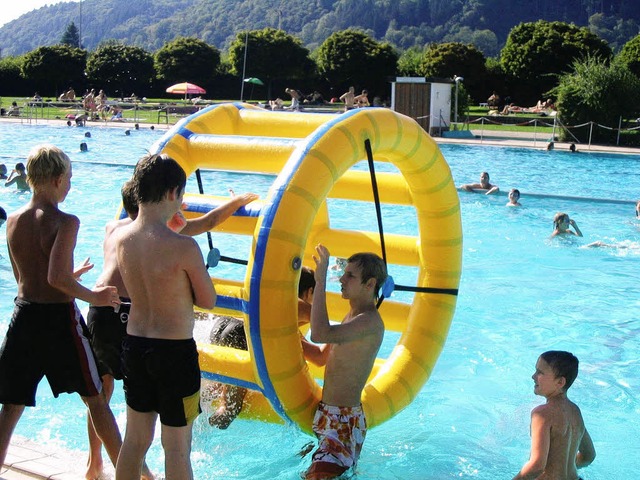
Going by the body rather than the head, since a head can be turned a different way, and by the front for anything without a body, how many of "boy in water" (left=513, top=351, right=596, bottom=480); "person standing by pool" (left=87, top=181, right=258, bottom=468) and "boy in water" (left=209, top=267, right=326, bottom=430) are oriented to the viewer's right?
2

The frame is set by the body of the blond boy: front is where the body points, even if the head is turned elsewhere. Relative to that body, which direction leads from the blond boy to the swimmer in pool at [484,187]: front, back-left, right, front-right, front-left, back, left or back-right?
front

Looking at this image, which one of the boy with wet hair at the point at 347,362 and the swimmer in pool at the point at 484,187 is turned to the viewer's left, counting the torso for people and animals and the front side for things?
the boy with wet hair

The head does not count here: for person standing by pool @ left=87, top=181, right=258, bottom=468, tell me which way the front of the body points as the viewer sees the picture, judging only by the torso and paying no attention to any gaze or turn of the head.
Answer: to the viewer's right

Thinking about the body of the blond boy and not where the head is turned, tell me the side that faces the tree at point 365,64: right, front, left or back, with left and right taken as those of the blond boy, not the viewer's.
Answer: front

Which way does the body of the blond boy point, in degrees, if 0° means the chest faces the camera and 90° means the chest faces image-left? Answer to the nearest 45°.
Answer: approximately 225°

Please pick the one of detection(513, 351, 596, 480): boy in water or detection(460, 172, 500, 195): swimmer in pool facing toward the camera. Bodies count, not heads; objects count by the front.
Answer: the swimmer in pool

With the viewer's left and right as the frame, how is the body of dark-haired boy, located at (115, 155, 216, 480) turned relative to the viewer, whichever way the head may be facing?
facing away from the viewer and to the right of the viewer

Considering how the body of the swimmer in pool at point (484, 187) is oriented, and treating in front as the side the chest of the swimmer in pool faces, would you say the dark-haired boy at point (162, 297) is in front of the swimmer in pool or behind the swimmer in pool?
in front

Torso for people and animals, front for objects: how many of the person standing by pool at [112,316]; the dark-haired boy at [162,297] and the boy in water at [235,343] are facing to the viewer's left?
0

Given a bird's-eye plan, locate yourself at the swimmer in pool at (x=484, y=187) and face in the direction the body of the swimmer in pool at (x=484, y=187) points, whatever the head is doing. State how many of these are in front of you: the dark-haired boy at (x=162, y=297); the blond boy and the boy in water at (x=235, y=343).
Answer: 3

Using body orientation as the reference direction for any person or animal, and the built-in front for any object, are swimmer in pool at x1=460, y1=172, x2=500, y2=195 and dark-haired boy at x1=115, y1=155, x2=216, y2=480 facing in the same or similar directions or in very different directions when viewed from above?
very different directions

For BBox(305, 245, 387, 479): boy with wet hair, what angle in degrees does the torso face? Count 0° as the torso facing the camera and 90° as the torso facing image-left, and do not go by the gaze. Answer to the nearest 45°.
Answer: approximately 90°

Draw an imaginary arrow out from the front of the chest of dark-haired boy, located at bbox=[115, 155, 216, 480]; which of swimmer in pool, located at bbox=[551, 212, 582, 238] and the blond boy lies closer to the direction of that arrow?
the swimmer in pool

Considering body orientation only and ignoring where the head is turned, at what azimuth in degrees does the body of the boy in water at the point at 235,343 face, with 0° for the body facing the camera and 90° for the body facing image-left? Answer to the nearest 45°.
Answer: approximately 270°

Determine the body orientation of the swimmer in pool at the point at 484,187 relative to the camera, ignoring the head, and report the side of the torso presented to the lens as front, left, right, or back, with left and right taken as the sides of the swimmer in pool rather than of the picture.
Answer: front
